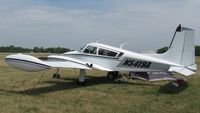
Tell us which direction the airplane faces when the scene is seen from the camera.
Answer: facing away from the viewer and to the left of the viewer
